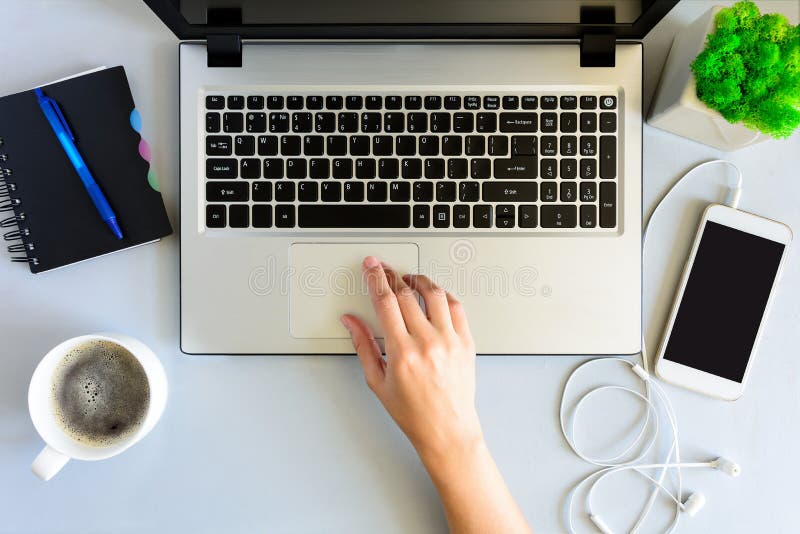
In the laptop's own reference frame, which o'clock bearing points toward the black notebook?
The black notebook is roughly at 3 o'clock from the laptop.

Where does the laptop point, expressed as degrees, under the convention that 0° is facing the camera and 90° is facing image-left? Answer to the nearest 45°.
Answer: approximately 0°

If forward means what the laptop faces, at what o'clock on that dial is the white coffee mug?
The white coffee mug is roughly at 3 o'clock from the laptop.

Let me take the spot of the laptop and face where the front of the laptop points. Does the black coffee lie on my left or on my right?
on my right

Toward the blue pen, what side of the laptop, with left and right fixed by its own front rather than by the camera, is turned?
right
